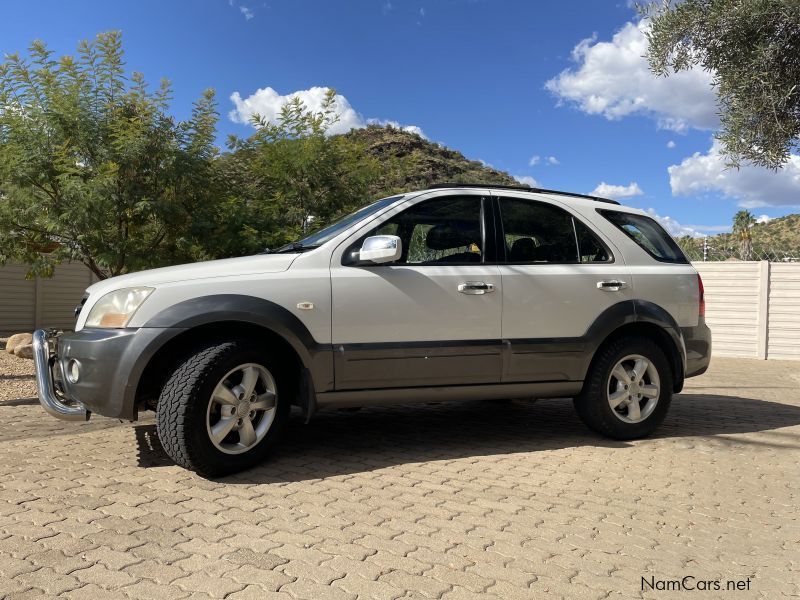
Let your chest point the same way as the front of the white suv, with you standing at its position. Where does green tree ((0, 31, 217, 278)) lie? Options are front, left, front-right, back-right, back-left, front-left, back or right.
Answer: front-right

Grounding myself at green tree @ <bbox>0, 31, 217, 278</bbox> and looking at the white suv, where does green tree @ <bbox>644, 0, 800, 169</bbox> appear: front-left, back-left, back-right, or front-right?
front-left

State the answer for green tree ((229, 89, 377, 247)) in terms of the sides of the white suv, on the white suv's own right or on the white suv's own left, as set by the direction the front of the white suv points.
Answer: on the white suv's own right

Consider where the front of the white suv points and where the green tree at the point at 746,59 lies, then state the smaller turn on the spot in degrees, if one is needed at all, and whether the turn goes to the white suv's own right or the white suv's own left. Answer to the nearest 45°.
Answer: approximately 135° to the white suv's own right

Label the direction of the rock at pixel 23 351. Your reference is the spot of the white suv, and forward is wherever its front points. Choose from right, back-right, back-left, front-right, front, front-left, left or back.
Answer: front-right

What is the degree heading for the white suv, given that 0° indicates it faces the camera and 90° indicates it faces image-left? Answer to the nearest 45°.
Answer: approximately 90°

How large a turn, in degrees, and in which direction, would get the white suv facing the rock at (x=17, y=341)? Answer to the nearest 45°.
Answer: approximately 45° to its right
